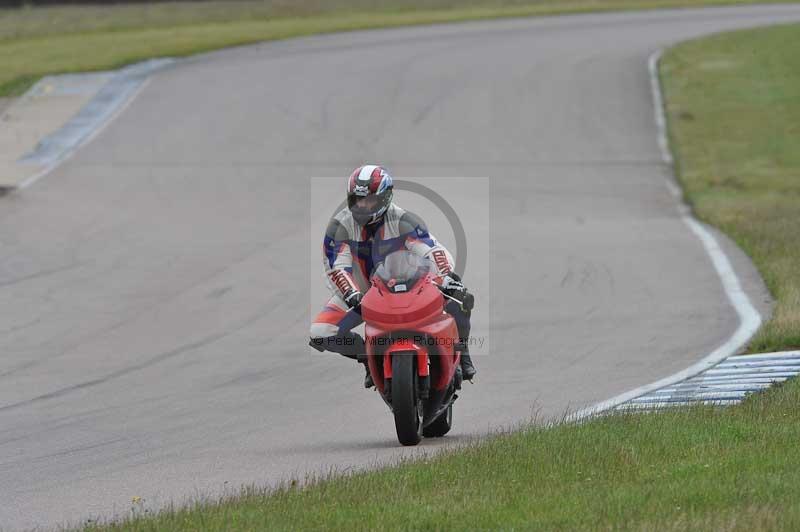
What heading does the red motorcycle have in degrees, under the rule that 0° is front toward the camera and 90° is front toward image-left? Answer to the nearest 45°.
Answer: approximately 0°

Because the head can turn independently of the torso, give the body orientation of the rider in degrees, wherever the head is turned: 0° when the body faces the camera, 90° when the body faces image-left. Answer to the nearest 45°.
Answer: approximately 0°
